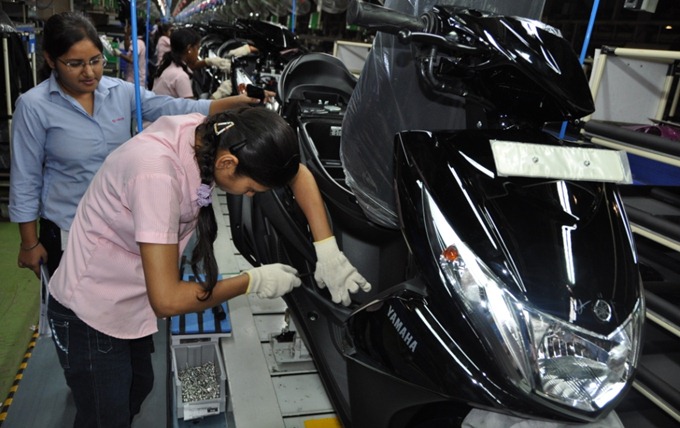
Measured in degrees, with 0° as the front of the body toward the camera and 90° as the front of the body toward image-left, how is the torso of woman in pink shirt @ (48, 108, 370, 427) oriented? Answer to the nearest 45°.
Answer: approximately 270°

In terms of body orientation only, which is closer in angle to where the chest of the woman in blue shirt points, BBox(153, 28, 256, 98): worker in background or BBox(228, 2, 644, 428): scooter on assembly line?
the scooter on assembly line

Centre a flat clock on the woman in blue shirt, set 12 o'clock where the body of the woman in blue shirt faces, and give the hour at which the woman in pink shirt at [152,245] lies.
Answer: The woman in pink shirt is roughly at 1 o'clock from the woman in blue shirt.

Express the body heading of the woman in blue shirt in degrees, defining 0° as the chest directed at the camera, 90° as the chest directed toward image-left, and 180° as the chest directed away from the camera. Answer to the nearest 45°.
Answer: approximately 315°

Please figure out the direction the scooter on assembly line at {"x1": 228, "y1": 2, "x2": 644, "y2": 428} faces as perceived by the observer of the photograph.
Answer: facing the viewer and to the right of the viewer

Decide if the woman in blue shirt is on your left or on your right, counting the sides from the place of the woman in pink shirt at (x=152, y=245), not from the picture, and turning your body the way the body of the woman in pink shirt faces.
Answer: on your left

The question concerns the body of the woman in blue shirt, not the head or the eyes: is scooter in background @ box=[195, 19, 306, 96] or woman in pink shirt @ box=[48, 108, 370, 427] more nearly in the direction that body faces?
the woman in pink shirt

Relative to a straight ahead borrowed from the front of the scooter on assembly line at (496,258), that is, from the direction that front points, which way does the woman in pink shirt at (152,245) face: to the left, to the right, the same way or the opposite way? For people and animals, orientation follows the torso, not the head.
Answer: to the left

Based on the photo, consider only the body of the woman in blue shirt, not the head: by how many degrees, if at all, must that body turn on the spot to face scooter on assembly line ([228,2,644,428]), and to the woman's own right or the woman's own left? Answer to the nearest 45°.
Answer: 0° — they already face it

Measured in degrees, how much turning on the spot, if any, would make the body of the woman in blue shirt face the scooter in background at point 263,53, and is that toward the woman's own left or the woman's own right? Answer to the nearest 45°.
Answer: approximately 90° to the woman's own left

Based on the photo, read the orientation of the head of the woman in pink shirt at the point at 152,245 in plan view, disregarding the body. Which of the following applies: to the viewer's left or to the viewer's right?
to the viewer's right

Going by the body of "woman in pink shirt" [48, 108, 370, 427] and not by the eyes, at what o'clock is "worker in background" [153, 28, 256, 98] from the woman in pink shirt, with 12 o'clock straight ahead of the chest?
The worker in background is roughly at 9 o'clock from the woman in pink shirt.

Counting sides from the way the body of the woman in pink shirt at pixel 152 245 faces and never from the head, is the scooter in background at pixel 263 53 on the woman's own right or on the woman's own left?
on the woman's own left

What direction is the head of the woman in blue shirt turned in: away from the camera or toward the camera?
toward the camera
